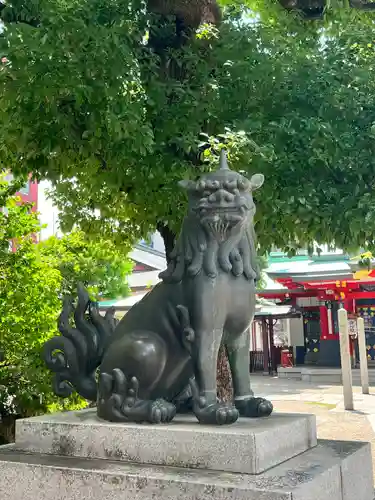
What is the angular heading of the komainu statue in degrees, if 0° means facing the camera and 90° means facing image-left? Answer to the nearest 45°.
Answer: approximately 315°

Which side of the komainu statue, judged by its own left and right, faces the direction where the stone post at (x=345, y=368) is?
left
